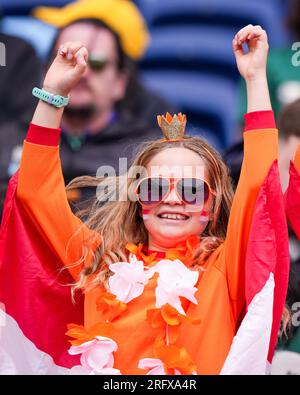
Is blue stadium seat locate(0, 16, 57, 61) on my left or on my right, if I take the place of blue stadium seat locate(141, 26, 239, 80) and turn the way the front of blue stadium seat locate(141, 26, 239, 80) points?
on my right

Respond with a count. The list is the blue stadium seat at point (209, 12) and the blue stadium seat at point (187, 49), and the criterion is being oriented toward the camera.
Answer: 2

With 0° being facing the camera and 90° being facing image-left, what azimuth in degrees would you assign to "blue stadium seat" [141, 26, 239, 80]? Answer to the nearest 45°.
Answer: approximately 0°

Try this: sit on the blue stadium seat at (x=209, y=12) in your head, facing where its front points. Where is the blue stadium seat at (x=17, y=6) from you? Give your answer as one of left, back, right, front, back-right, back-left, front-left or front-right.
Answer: right

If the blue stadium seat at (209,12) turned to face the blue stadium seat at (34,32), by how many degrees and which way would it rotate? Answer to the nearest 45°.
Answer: approximately 90° to its right

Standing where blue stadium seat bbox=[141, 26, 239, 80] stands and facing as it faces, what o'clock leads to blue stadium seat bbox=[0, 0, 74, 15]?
blue stadium seat bbox=[0, 0, 74, 15] is roughly at 3 o'clock from blue stadium seat bbox=[141, 26, 239, 80].

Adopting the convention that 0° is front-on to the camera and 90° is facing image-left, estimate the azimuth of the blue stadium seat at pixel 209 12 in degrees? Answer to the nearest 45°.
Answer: approximately 0°
